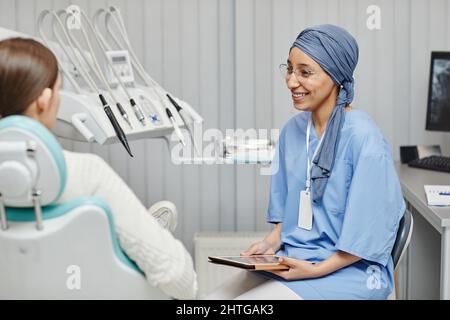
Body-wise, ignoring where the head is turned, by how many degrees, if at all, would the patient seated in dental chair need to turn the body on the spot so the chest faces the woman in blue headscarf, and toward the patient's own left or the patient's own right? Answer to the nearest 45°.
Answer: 0° — they already face them

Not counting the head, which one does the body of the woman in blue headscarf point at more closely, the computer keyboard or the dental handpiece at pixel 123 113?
the dental handpiece

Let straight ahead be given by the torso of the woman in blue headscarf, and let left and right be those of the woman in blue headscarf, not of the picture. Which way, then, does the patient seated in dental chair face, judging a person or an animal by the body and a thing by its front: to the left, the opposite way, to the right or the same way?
the opposite way

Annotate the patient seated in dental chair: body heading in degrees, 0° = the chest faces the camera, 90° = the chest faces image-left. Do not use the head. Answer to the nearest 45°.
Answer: approximately 225°

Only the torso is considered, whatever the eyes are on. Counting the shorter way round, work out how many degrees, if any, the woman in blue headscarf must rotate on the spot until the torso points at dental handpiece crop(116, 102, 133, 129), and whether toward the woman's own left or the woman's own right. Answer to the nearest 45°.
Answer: approximately 90° to the woman's own right

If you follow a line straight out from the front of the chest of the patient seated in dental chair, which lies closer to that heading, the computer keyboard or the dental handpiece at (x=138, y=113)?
the computer keyboard

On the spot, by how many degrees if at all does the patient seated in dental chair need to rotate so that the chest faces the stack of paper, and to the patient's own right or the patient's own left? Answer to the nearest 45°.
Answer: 0° — they already face it

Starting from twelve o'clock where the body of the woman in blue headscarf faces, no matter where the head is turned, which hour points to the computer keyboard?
The computer keyboard is roughly at 5 o'clock from the woman in blue headscarf.

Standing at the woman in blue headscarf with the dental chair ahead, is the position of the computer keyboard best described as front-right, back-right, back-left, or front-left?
back-right

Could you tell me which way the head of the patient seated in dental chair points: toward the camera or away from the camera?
away from the camera

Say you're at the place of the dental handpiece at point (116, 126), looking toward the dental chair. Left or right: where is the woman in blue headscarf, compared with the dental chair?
left

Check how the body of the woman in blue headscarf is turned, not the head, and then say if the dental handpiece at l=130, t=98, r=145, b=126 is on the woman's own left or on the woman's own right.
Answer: on the woman's own right

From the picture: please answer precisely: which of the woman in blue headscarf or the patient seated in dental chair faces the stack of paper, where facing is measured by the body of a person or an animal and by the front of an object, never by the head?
the patient seated in dental chair
